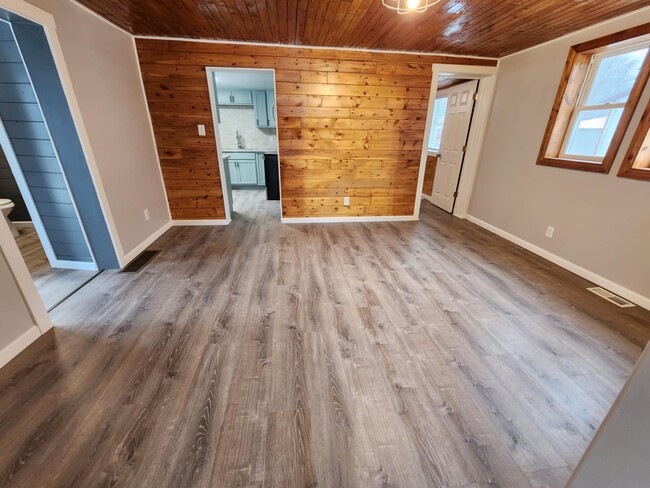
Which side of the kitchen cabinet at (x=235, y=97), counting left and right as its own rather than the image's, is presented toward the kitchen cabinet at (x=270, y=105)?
left

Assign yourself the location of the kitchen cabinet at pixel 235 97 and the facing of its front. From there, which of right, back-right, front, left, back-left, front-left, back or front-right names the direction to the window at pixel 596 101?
front-left

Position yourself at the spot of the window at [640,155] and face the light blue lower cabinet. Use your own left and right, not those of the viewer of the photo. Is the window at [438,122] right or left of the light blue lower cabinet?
right

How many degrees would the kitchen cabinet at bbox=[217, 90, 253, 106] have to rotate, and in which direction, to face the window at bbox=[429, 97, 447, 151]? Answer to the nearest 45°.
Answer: approximately 45° to its left

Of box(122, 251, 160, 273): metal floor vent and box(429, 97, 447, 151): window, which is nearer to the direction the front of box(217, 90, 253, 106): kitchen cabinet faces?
the metal floor vent

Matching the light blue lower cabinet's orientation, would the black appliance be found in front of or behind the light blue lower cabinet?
in front

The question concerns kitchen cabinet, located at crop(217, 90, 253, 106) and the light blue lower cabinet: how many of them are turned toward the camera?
2

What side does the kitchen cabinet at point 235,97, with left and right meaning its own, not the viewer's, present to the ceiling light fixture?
front

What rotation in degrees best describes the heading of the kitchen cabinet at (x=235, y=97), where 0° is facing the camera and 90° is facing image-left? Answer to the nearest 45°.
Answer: approximately 0°

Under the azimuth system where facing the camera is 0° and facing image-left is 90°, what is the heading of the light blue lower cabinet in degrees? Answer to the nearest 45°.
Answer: approximately 0°
